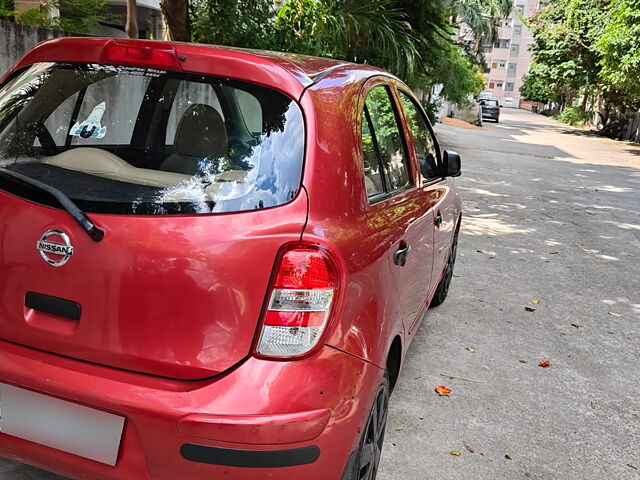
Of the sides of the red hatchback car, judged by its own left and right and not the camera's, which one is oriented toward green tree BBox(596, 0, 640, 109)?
front

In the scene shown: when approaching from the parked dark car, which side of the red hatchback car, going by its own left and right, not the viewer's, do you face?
front

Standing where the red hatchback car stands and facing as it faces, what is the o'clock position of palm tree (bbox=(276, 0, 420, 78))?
The palm tree is roughly at 11 o'clock from the red hatchback car.

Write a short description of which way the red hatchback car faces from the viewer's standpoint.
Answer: facing away from the viewer and to the right of the viewer

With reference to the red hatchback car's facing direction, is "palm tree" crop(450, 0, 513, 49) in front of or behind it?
in front

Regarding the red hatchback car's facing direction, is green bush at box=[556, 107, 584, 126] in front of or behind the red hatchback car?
in front
